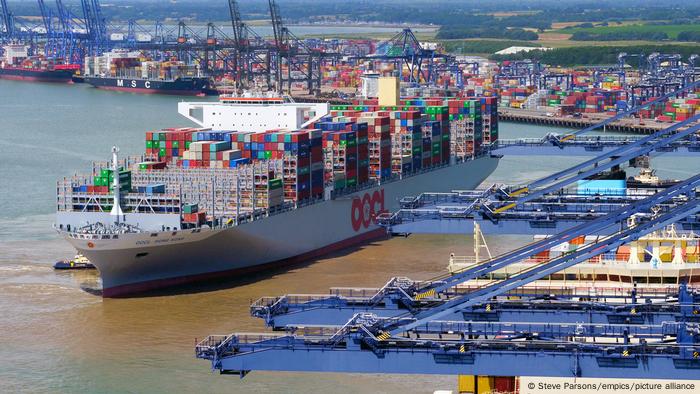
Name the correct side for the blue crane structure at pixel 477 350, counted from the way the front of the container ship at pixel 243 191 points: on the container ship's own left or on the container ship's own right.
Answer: on the container ship's own left

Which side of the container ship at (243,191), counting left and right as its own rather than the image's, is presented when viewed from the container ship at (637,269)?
left

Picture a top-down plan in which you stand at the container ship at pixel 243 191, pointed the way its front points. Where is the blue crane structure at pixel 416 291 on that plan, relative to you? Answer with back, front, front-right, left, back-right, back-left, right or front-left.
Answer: front-left

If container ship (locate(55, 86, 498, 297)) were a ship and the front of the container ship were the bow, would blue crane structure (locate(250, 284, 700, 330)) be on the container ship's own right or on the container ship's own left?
on the container ship's own left

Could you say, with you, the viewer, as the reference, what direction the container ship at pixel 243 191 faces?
facing the viewer and to the left of the viewer
